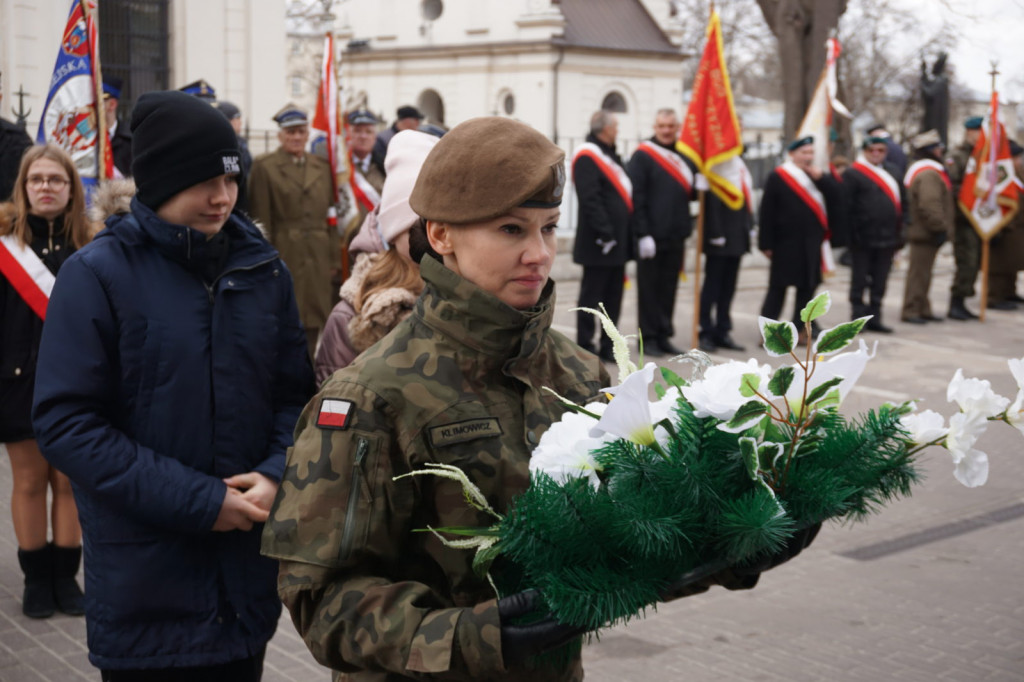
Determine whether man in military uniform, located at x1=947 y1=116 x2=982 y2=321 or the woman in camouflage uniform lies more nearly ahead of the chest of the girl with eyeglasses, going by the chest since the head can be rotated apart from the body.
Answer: the woman in camouflage uniform

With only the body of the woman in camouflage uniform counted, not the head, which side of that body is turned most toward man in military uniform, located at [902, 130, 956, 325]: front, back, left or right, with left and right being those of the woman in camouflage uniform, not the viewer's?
left

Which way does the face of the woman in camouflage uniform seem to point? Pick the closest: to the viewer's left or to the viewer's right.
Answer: to the viewer's right

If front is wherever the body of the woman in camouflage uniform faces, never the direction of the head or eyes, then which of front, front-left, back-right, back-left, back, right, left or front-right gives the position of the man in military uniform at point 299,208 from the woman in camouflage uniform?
back-left

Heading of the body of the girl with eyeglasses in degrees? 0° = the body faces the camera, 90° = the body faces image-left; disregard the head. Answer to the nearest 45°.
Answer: approximately 0°

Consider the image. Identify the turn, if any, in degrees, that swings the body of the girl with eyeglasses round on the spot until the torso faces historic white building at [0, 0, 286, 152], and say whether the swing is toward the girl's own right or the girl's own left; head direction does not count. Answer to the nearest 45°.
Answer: approximately 180°

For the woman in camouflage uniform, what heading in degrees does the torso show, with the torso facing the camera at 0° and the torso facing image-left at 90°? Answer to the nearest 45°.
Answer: approximately 315°

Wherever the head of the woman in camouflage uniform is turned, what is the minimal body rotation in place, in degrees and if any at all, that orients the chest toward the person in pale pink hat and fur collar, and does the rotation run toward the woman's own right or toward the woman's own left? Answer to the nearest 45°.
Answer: approximately 135° to the woman's own left
